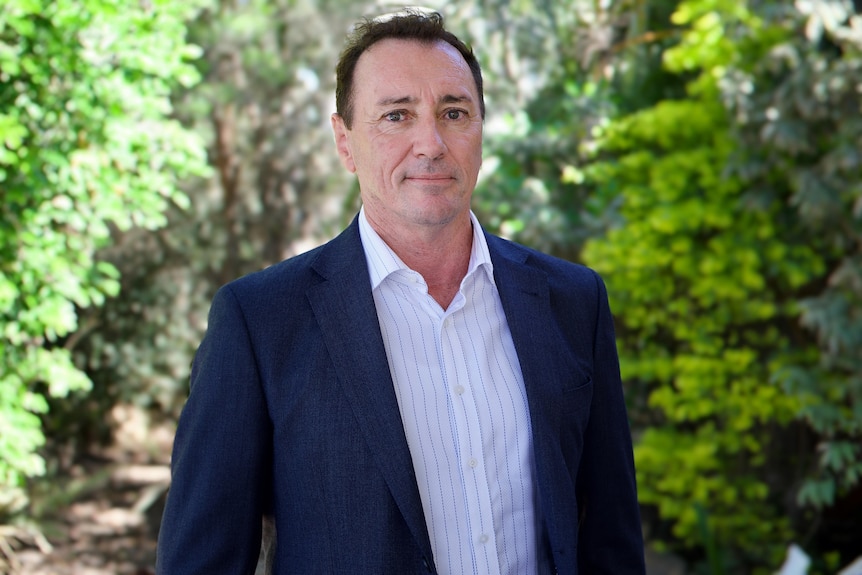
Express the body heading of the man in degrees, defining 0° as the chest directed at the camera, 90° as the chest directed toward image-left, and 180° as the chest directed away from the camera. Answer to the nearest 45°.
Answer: approximately 315°

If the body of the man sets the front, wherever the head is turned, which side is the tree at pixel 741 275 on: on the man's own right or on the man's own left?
on the man's own left

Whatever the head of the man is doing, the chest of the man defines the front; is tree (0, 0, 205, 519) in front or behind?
behind
